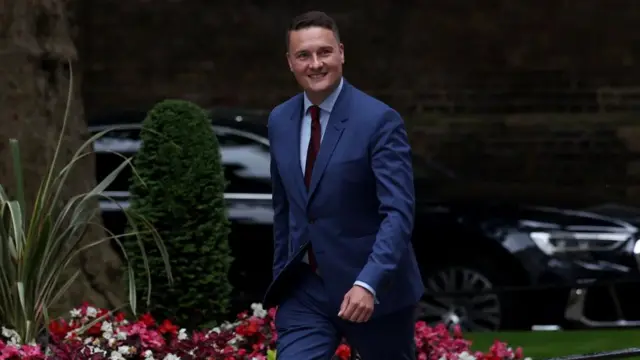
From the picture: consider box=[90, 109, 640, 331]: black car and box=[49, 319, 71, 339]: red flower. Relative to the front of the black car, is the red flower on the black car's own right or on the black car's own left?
on the black car's own right

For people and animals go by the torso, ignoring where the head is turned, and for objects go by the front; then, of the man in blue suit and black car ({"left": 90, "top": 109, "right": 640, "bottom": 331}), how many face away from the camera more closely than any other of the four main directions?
0

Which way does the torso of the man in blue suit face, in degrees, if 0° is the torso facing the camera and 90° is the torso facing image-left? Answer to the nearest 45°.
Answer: approximately 45°

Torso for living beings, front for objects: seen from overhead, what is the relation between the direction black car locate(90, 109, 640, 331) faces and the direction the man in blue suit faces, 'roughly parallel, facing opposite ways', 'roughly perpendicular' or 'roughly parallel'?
roughly perpendicular

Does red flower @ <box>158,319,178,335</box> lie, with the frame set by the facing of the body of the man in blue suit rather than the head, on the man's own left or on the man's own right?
on the man's own right

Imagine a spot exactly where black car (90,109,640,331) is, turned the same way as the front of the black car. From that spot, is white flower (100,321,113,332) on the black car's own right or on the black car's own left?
on the black car's own right

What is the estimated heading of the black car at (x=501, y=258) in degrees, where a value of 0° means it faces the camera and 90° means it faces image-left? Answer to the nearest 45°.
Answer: approximately 315°
